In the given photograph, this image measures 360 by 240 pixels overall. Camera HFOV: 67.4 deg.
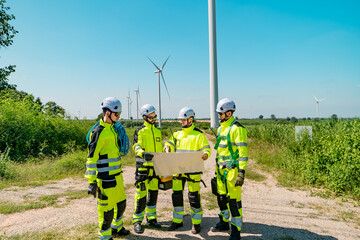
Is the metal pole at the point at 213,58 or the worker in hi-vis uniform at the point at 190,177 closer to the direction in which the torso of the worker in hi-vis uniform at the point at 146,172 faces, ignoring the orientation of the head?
the worker in hi-vis uniform

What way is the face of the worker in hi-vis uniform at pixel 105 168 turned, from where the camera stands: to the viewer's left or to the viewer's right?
to the viewer's right

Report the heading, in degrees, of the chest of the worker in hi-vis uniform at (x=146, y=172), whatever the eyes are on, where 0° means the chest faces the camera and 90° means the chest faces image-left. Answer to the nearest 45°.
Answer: approximately 315°

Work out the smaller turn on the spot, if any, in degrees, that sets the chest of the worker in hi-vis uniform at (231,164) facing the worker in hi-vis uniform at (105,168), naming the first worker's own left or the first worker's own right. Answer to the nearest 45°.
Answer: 0° — they already face them

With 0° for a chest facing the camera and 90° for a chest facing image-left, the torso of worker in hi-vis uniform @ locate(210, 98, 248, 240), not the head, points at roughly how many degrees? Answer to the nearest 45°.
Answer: approximately 45°

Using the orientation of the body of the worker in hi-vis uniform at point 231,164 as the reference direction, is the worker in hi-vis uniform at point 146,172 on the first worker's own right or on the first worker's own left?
on the first worker's own right

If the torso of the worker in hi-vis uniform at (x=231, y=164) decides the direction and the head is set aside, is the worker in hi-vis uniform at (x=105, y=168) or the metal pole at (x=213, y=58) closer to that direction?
the worker in hi-vis uniform

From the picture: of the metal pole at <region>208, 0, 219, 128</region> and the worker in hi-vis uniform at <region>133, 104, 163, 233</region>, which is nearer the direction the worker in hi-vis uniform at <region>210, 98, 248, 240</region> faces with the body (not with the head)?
the worker in hi-vis uniform

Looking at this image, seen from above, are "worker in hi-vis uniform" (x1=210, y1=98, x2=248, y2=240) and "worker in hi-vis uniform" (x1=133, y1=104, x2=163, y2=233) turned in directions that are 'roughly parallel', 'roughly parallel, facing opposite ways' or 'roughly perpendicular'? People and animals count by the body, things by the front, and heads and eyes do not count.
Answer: roughly perpendicular

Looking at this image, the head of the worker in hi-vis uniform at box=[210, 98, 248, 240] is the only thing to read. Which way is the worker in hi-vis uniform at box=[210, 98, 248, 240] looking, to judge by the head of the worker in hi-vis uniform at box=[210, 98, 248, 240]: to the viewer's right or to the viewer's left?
to the viewer's left
